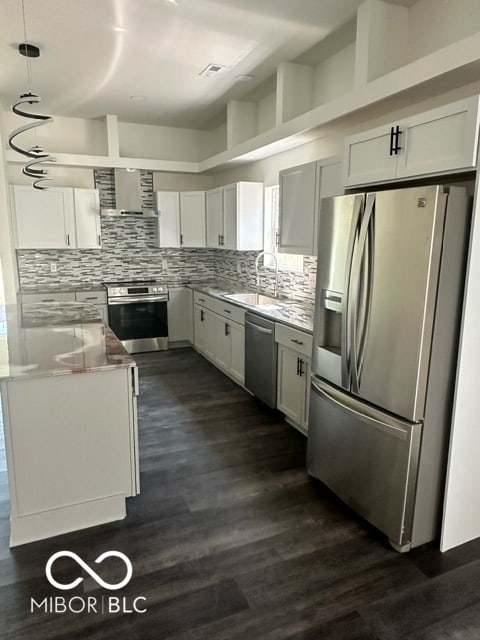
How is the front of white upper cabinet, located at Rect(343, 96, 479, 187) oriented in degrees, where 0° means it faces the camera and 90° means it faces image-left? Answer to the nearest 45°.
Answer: approximately 45°

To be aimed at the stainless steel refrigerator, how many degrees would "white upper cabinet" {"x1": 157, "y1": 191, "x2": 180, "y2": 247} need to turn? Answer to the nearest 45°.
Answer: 0° — it already faces it

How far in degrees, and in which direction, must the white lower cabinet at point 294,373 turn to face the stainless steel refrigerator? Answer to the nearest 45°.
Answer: approximately 90° to its left

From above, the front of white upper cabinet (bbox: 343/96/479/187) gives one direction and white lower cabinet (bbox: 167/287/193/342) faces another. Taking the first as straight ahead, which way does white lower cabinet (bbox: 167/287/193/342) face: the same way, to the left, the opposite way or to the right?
to the left

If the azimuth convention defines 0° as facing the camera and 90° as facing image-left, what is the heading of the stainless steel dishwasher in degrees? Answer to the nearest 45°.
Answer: approximately 45°

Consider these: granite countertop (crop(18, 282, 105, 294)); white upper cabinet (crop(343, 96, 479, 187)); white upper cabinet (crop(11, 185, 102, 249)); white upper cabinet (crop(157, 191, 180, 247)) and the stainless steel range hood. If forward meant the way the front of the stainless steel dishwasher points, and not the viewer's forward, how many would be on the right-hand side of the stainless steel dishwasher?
4

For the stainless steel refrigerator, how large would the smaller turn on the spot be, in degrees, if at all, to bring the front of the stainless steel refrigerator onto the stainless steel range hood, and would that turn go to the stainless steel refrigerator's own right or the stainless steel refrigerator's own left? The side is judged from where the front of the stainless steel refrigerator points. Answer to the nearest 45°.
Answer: approximately 90° to the stainless steel refrigerator's own right

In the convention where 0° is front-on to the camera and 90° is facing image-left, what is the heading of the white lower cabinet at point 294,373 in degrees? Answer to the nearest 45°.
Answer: approximately 45°

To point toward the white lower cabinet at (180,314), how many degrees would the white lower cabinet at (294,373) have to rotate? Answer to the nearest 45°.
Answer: approximately 90° to its right
